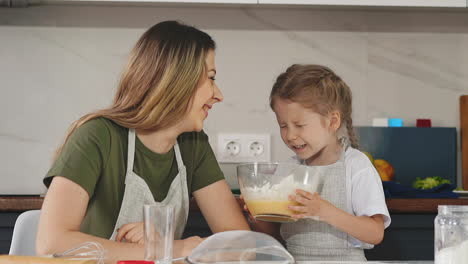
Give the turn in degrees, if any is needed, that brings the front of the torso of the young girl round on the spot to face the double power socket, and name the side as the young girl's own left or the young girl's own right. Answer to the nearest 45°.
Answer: approximately 90° to the young girl's own right

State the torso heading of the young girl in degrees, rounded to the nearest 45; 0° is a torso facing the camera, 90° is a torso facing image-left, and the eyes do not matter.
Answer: approximately 45°

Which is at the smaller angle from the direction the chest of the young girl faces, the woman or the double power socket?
the woman

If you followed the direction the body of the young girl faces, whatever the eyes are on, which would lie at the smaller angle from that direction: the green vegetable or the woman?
the woman

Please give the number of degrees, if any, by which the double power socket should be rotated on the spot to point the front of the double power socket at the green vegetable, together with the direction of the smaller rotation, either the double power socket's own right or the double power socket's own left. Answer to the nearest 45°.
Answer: approximately 90° to the double power socket's own left

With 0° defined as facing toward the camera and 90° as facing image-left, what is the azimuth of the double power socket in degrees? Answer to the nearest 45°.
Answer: approximately 0°

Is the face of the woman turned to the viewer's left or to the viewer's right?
to the viewer's right

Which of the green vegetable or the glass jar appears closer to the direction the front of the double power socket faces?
the glass jar

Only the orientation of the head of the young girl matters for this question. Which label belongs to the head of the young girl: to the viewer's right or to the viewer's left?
to the viewer's left

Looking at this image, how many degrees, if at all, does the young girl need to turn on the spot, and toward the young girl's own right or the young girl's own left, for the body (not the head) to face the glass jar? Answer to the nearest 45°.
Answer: approximately 45° to the young girl's own left
